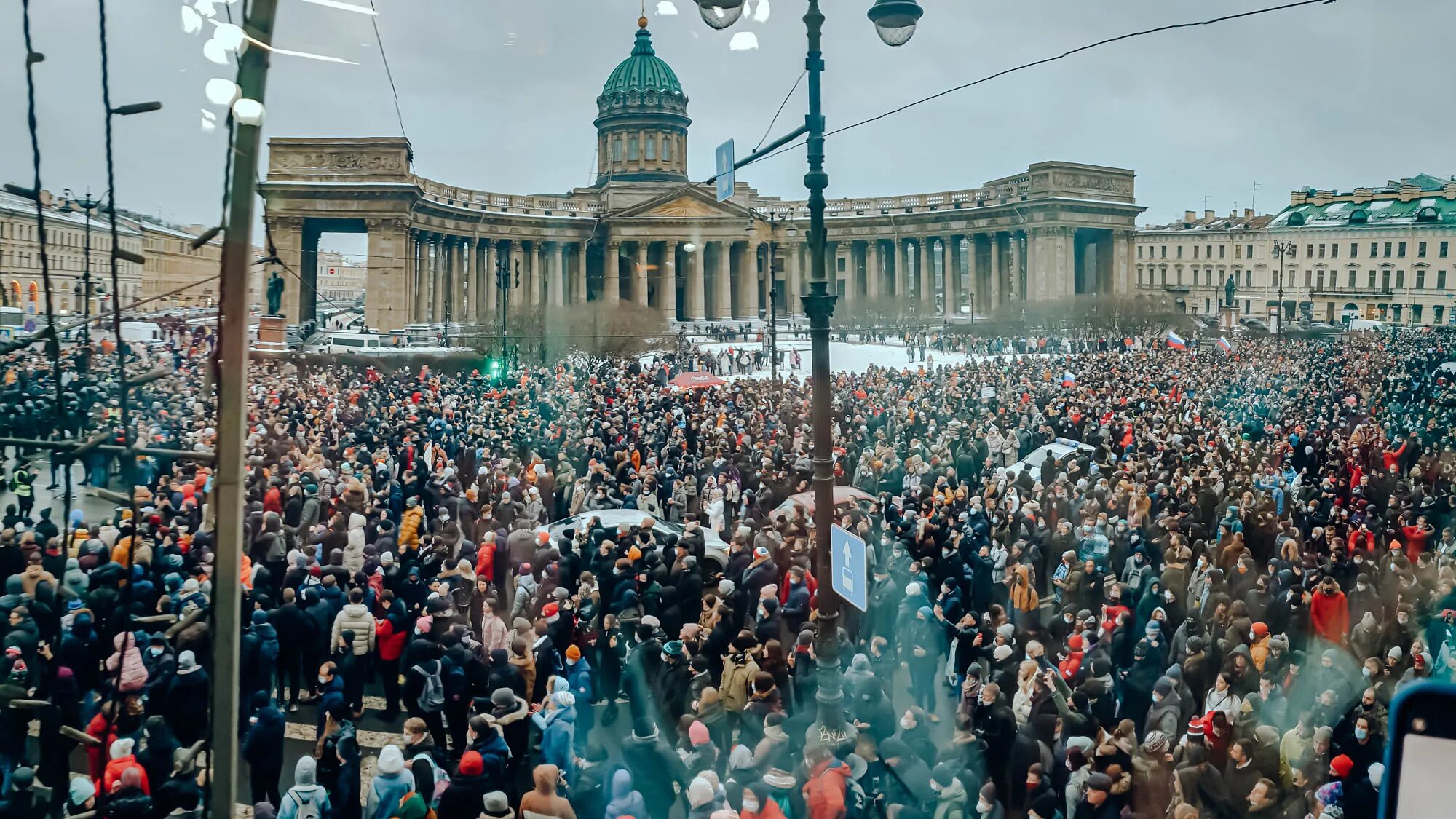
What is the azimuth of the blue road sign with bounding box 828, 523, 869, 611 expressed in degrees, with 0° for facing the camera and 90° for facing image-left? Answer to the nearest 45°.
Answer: approximately 45°

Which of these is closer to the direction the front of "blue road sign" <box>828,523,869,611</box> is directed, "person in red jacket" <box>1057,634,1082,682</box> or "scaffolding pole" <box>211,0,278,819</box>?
the scaffolding pole

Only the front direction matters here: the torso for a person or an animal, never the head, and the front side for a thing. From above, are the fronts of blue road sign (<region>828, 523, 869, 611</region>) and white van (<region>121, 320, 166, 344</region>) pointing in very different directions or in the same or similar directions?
very different directions
